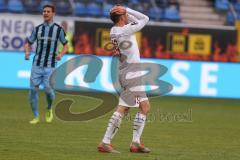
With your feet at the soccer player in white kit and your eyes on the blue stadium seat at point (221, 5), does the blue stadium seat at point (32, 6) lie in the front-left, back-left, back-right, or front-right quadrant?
front-left

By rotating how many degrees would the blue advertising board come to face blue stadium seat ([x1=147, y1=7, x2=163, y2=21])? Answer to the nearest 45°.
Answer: approximately 180°

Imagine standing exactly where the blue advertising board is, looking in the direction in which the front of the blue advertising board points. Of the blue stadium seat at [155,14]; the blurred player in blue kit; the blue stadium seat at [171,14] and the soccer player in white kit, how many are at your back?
2

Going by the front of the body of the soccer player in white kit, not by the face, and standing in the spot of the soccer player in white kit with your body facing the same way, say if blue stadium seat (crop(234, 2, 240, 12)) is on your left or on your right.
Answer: on your left

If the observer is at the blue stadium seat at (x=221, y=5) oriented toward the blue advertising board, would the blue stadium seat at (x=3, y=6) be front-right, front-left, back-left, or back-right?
front-right

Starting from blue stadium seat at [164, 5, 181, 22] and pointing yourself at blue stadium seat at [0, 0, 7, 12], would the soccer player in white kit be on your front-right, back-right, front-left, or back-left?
front-left

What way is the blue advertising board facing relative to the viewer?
toward the camera

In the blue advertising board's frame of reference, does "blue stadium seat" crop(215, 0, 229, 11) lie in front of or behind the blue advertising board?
behind
